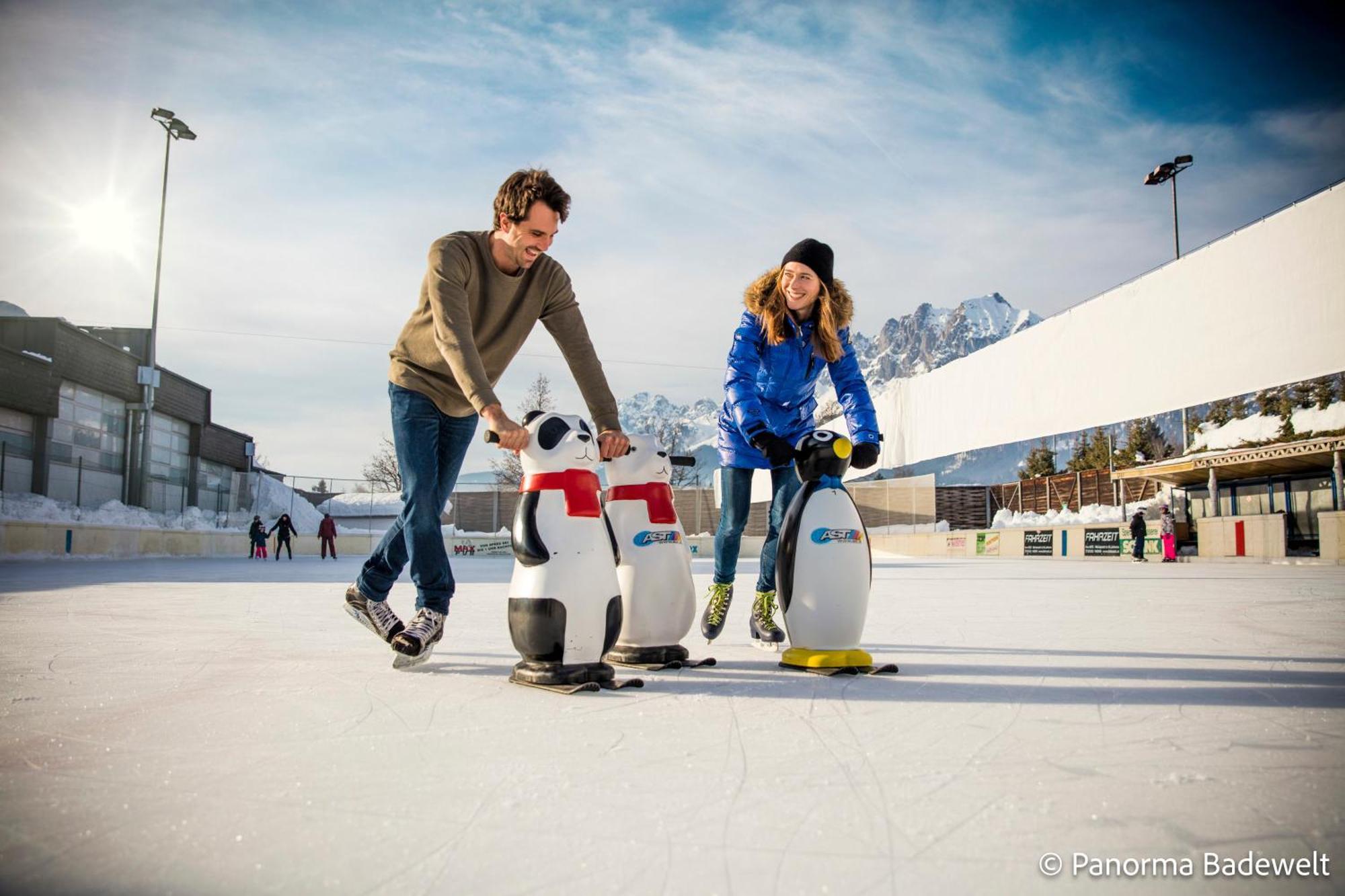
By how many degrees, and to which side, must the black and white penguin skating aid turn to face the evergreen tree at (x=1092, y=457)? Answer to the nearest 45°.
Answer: approximately 135° to its left

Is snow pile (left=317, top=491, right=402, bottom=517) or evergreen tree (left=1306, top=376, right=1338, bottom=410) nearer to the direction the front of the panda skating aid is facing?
the evergreen tree

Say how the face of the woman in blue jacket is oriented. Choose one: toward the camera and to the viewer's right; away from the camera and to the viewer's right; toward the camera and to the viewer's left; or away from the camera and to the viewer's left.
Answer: toward the camera and to the viewer's left

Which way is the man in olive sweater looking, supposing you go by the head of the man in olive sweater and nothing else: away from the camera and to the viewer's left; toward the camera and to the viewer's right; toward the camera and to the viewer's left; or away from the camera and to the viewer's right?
toward the camera and to the viewer's right

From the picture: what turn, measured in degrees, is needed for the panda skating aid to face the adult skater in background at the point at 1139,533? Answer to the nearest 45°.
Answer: approximately 90° to its left

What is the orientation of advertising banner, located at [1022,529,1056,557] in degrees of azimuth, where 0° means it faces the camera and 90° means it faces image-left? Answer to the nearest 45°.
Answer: approximately 0°

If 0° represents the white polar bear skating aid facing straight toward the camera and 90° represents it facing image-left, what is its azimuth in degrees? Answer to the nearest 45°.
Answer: approximately 315°

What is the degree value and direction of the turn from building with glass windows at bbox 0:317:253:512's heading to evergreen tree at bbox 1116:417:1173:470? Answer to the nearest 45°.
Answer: approximately 45° to its left

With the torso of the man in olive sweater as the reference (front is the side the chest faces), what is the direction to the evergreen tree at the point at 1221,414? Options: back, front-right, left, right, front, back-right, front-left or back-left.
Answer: left

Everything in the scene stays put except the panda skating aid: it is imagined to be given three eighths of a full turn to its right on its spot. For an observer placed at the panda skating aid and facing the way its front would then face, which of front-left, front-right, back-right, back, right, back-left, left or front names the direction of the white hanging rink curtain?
back-right
